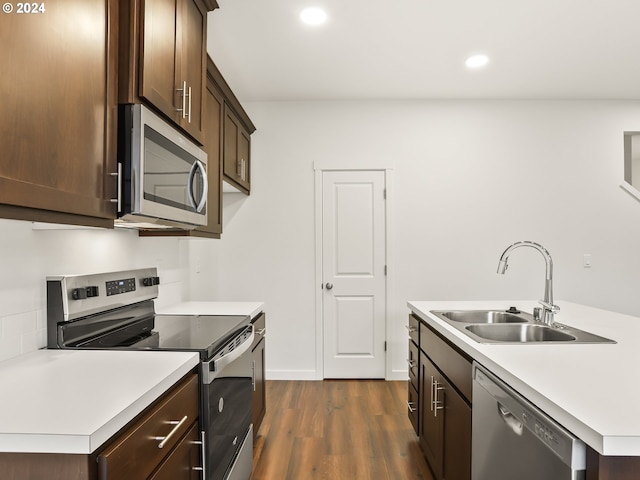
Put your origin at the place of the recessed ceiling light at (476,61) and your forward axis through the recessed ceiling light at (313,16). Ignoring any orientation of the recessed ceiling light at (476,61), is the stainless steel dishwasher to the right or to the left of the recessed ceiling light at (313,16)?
left

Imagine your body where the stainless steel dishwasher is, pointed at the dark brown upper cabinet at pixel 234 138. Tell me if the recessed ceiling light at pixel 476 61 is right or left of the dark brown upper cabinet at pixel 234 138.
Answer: right

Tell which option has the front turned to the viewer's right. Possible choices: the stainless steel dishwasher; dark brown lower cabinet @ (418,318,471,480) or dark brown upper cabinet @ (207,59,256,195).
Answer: the dark brown upper cabinet

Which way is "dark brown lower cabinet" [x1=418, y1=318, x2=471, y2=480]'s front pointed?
to the viewer's left

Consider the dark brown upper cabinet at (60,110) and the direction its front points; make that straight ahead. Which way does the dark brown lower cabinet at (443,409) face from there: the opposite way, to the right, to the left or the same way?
the opposite way

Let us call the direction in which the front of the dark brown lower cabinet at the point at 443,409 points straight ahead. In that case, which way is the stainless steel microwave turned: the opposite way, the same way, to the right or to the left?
the opposite way

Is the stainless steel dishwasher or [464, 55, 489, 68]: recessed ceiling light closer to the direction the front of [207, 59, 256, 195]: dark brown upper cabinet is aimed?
the recessed ceiling light

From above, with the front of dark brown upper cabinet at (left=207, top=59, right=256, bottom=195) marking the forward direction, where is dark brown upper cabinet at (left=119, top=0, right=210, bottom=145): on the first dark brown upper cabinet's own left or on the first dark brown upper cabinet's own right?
on the first dark brown upper cabinet's own right

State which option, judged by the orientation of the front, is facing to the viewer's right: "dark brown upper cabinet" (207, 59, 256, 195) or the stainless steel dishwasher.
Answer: the dark brown upper cabinet

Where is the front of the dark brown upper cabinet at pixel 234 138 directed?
to the viewer's right

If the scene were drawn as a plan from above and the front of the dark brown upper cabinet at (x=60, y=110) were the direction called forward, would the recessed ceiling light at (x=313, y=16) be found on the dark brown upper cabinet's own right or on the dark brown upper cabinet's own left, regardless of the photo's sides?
on the dark brown upper cabinet's own left

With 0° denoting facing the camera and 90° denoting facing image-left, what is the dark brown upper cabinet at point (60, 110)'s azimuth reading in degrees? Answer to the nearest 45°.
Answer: approximately 315°

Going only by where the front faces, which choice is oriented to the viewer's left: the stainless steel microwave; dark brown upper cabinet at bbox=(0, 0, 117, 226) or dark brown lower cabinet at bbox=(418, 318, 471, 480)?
the dark brown lower cabinet
